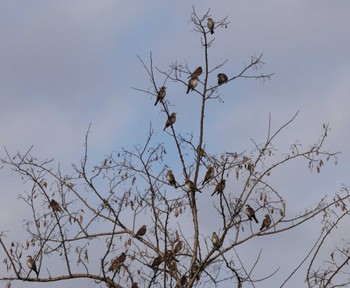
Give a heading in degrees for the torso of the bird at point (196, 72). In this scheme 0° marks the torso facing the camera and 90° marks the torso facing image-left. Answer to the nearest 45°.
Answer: approximately 270°

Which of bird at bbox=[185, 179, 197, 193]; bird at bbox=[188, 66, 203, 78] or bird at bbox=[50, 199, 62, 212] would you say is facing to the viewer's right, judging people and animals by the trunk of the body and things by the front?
bird at bbox=[188, 66, 203, 78]

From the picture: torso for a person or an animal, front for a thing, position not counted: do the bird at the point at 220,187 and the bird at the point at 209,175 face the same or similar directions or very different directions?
same or similar directions
